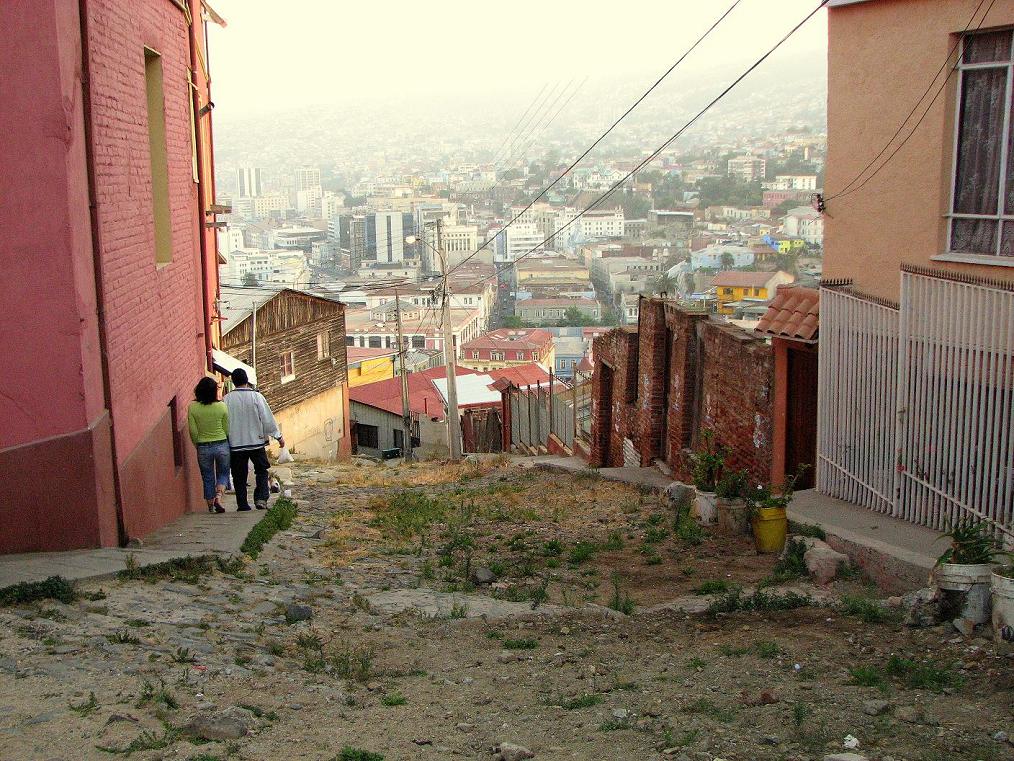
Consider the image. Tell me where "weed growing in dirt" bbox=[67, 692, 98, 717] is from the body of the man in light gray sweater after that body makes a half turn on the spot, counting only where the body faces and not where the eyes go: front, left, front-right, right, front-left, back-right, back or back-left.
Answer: front

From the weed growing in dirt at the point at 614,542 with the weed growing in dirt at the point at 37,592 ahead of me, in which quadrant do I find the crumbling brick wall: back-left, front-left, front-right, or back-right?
back-right

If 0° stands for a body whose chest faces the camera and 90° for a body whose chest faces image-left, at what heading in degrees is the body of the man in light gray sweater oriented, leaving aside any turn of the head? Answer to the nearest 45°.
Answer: approximately 180°

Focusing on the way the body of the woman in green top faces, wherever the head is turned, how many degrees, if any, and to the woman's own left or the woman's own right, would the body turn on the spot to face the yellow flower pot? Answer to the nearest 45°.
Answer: approximately 135° to the woman's own right

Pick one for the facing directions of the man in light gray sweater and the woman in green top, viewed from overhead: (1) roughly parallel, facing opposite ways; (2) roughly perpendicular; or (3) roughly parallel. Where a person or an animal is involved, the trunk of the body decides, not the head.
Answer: roughly parallel

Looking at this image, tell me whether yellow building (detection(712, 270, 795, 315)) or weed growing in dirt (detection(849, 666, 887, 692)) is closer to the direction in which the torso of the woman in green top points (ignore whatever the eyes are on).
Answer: the yellow building

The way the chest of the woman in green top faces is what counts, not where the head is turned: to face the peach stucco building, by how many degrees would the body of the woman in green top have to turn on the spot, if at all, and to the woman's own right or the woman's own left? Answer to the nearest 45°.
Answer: approximately 135° to the woman's own right

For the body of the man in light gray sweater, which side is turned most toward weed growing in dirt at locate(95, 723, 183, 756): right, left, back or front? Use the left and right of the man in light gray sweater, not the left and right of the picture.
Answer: back

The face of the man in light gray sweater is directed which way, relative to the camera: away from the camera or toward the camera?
away from the camera

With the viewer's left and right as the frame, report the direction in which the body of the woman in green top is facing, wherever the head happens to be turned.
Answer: facing away from the viewer

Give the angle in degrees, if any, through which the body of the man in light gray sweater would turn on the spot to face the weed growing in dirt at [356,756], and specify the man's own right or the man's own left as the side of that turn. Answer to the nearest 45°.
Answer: approximately 180°

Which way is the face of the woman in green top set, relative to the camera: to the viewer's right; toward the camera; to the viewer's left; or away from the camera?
away from the camera

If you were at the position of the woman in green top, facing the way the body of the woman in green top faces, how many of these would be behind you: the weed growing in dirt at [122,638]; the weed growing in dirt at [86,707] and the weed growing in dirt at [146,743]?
3

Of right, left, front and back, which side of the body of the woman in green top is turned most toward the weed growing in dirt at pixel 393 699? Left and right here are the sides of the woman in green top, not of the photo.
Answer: back

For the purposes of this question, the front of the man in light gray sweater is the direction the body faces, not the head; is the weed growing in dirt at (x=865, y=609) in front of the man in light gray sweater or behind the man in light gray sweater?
behind

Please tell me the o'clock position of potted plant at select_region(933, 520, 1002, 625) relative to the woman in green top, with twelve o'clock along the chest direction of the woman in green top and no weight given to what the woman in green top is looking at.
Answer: The potted plant is roughly at 5 o'clock from the woman in green top.
